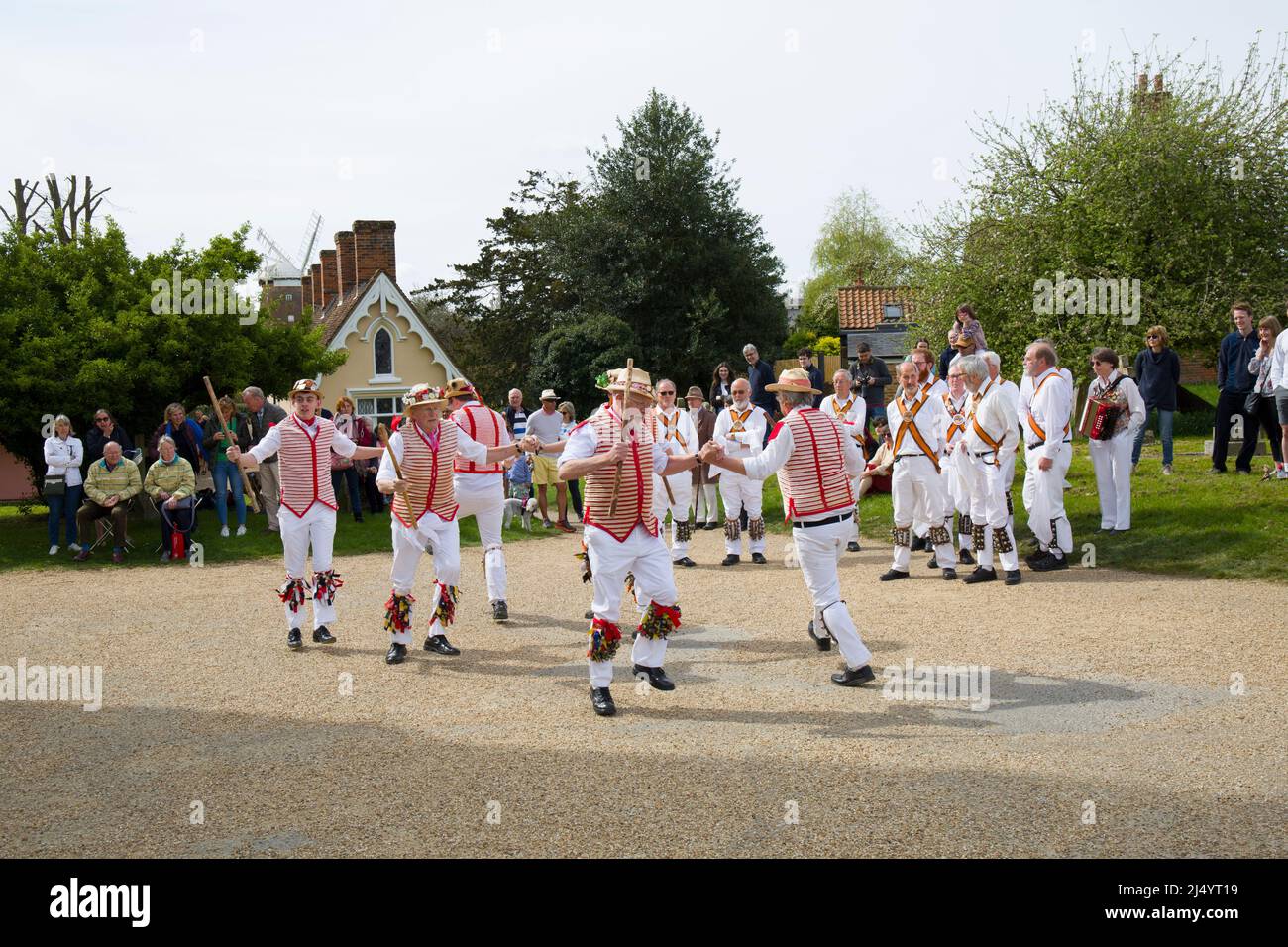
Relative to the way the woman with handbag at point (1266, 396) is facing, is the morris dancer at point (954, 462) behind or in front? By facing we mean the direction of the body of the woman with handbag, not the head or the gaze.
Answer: in front

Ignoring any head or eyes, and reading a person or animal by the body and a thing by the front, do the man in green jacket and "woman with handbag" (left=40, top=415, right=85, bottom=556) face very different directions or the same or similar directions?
same or similar directions

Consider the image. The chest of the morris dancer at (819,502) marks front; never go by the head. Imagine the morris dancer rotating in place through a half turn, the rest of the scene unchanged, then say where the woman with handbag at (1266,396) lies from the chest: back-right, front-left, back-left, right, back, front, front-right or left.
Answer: left

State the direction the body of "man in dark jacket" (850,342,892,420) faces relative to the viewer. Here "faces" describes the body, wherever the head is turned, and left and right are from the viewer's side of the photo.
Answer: facing the viewer and to the left of the viewer

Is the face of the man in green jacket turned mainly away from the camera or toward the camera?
toward the camera

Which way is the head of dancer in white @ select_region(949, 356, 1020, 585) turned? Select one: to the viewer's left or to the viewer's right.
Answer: to the viewer's left

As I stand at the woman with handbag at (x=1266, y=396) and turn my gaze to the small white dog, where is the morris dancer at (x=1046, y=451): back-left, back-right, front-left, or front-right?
front-left

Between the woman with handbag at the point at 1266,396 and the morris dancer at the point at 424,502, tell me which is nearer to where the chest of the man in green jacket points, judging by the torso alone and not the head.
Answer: the morris dancer

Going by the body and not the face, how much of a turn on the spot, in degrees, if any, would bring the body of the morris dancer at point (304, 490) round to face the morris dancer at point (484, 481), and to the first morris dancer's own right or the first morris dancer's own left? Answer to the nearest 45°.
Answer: approximately 90° to the first morris dancer's own left

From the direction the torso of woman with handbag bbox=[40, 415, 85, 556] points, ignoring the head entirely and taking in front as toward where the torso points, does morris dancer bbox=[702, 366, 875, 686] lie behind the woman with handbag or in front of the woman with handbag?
in front

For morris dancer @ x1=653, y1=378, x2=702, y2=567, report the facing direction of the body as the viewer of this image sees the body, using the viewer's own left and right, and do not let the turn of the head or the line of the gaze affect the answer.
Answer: facing the viewer

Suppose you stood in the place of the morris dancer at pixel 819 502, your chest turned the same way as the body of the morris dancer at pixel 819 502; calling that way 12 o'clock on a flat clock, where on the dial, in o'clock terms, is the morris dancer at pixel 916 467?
the morris dancer at pixel 916 467 is roughly at 2 o'clock from the morris dancer at pixel 819 502.

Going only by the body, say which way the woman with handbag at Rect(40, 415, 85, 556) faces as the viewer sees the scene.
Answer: toward the camera

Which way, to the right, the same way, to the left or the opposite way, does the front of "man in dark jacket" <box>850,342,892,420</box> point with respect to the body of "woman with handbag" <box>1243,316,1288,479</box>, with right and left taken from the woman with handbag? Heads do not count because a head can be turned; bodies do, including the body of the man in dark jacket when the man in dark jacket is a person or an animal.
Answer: the same way

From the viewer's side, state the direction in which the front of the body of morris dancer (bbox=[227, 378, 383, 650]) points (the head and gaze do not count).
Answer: toward the camera
